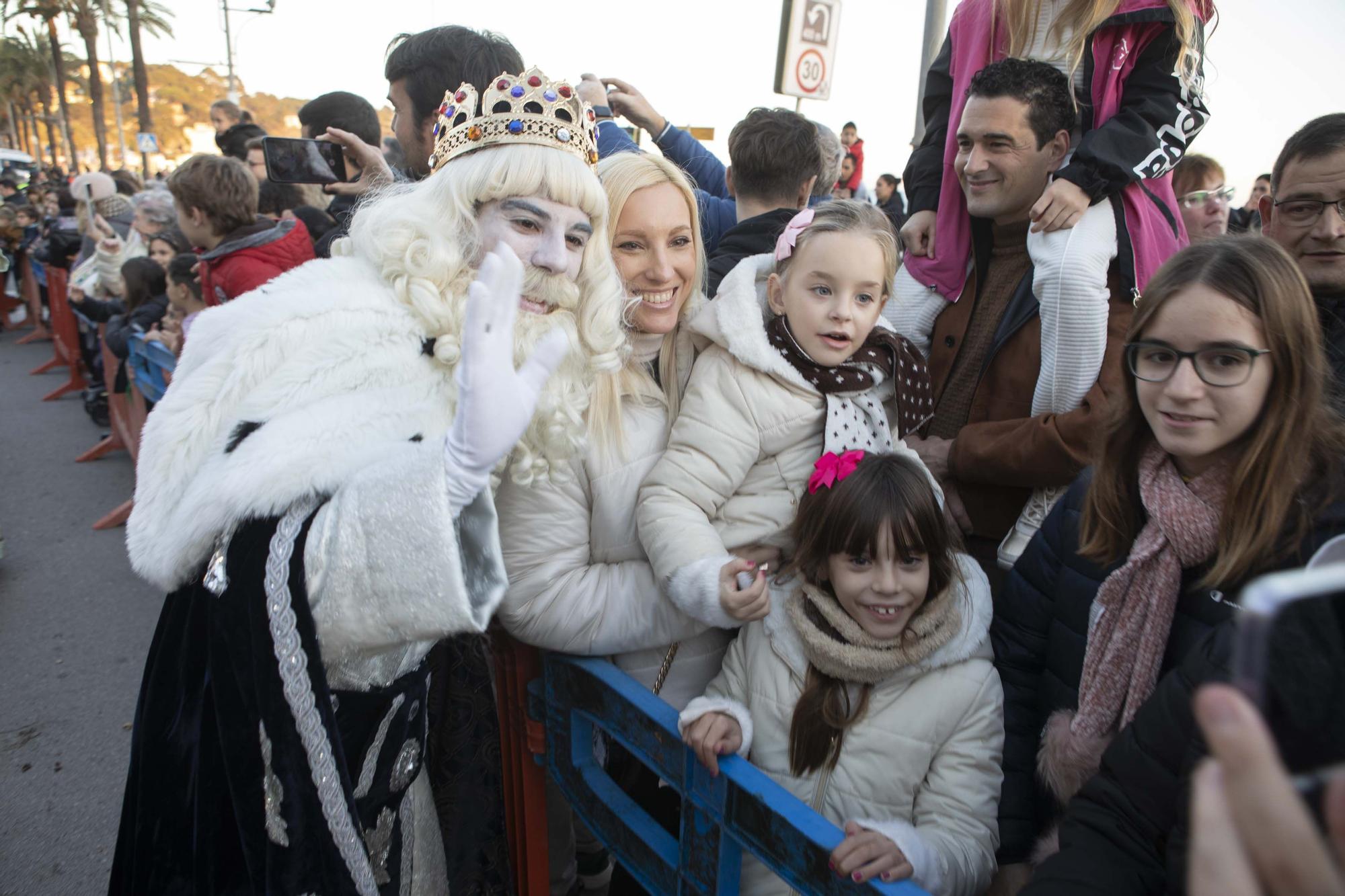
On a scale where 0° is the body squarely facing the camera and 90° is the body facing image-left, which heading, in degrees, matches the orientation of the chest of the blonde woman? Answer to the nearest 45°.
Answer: approximately 0°

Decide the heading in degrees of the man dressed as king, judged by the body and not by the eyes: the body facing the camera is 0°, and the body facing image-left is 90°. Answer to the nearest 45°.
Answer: approximately 315°

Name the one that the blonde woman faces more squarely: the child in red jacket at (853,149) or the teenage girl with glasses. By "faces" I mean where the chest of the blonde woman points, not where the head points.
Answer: the teenage girl with glasses

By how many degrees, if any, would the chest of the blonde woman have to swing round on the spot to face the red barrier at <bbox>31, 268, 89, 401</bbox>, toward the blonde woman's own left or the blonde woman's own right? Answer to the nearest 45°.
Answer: approximately 135° to the blonde woman's own right

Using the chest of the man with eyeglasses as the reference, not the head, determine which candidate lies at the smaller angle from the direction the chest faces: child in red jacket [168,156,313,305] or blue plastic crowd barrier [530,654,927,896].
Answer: the blue plastic crowd barrier

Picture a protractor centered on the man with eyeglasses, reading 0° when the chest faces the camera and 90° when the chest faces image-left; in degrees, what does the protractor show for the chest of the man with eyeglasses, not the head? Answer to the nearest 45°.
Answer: approximately 0°

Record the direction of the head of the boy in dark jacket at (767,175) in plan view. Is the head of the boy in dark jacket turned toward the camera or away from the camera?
away from the camera

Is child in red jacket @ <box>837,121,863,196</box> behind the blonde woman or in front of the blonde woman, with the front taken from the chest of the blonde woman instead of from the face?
behind

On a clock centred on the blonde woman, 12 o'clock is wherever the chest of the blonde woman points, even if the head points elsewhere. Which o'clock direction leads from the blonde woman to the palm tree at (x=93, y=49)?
The palm tree is roughly at 5 o'clock from the blonde woman.

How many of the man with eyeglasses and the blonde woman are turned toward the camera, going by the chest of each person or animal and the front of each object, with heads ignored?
2
